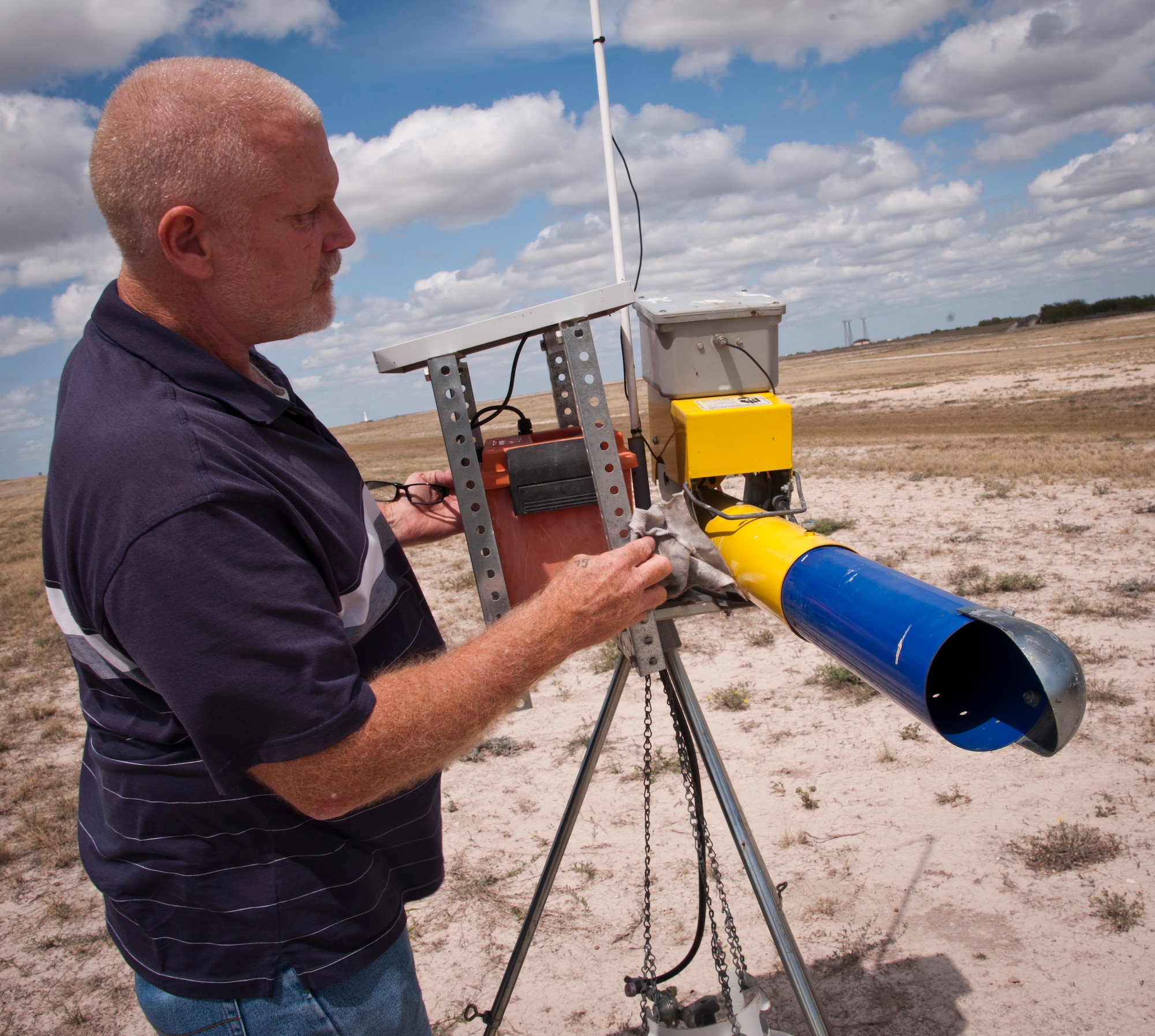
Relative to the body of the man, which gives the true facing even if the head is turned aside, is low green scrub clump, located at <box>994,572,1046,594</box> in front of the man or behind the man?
in front

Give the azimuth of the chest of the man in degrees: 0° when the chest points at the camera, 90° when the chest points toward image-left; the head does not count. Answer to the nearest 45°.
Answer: approximately 270°

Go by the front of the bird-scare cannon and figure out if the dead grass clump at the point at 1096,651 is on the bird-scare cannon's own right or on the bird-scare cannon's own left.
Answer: on the bird-scare cannon's own left

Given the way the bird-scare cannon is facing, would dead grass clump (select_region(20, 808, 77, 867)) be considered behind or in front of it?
behind

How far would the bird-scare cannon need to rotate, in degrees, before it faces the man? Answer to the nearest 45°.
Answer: approximately 90° to its right

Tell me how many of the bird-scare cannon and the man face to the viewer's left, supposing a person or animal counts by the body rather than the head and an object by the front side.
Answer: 0

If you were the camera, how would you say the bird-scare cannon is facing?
facing the viewer and to the right of the viewer

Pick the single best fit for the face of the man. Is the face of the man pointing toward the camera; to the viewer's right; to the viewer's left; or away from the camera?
to the viewer's right

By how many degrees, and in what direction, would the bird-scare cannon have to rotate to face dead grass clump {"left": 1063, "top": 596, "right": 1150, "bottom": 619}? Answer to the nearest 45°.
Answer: approximately 90° to its left
